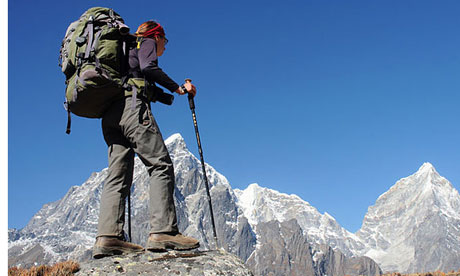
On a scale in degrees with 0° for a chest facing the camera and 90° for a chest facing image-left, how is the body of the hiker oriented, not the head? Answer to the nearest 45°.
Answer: approximately 270°
